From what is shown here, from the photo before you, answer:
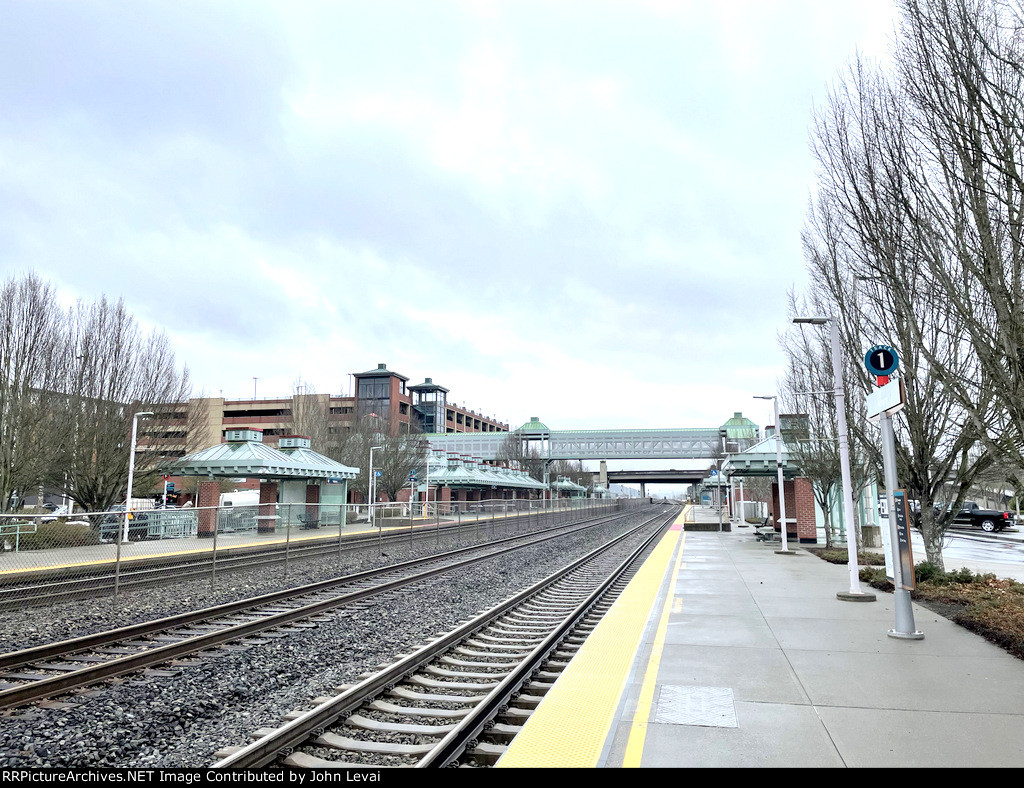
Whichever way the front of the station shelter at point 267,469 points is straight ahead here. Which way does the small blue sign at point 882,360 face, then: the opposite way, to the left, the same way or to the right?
to the right

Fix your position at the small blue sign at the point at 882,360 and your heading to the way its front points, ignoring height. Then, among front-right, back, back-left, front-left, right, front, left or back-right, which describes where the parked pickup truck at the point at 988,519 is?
back

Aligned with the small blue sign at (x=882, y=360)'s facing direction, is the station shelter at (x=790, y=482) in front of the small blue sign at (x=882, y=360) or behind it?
behind

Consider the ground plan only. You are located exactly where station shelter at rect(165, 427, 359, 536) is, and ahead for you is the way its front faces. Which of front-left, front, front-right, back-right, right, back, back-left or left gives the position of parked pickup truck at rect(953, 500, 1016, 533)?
front-left

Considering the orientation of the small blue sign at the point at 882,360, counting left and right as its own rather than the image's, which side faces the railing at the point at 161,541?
right

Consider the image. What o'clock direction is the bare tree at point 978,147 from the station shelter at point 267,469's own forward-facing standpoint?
The bare tree is roughly at 1 o'clock from the station shelter.

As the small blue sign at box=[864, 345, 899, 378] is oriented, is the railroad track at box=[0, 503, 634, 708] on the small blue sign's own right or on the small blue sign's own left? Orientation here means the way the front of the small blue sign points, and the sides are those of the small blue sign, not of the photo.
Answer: on the small blue sign's own right

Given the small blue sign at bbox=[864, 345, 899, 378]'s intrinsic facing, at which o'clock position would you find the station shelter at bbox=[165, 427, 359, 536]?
The station shelter is roughly at 4 o'clock from the small blue sign.

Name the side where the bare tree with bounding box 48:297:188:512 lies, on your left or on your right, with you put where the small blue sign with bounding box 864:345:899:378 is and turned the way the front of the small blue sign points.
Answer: on your right

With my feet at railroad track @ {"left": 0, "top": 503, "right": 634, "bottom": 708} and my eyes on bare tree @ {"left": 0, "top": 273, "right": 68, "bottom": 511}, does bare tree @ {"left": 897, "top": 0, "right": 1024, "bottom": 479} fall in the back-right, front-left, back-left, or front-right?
back-right

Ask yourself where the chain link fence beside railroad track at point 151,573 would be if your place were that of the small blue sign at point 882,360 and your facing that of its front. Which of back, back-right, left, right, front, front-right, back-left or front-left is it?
right

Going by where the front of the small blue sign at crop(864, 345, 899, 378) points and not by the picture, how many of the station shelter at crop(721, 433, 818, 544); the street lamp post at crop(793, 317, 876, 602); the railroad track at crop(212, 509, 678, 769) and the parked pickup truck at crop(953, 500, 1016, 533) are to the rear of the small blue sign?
3

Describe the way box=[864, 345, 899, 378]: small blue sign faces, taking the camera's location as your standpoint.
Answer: facing the viewer

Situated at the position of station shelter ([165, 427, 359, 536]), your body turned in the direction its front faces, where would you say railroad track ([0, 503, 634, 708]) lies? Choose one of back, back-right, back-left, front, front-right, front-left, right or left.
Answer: front-right

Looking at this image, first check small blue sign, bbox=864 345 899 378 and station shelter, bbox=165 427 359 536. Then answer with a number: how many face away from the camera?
0

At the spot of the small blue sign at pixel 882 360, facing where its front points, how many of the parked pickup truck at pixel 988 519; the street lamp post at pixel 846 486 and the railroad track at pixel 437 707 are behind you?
2
